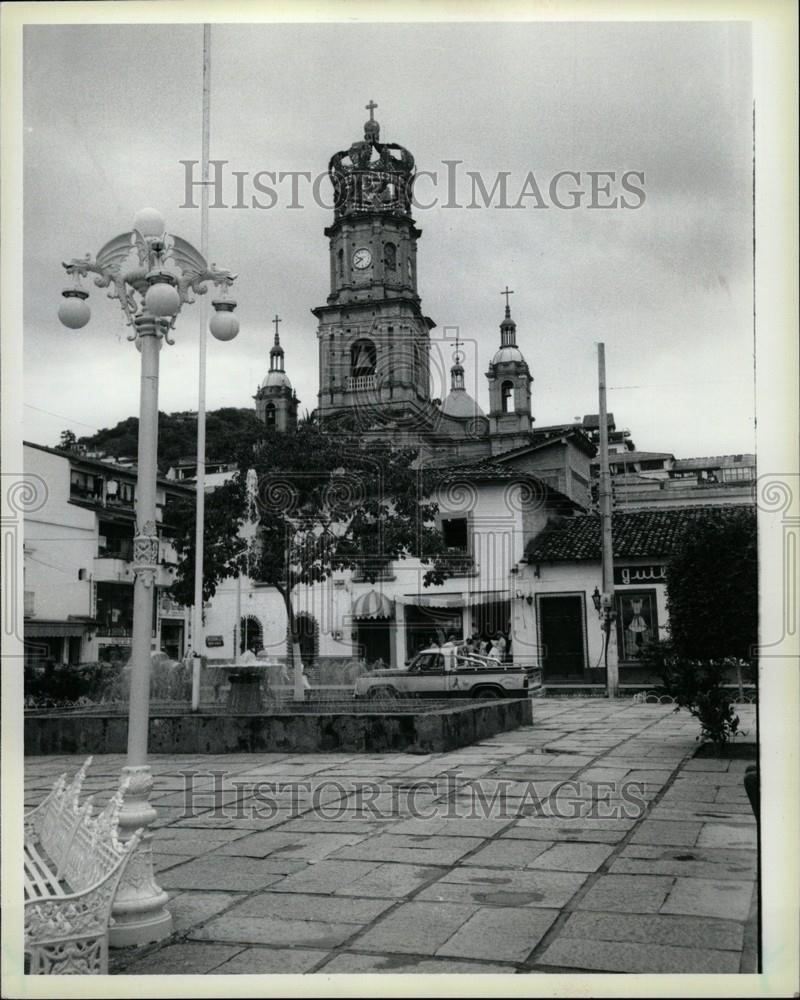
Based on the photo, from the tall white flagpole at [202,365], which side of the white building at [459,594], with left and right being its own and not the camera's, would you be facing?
front

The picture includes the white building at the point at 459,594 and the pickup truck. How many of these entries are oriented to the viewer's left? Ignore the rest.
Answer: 1

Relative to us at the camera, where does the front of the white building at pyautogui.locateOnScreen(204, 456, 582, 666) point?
facing the viewer

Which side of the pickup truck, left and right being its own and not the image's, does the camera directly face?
left

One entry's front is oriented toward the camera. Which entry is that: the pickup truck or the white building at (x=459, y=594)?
the white building

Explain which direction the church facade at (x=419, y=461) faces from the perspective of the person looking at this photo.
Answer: facing the viewer and to the left of the viewer

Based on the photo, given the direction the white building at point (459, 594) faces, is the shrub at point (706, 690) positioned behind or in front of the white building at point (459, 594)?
in front

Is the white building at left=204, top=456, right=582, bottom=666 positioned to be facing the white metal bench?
yes

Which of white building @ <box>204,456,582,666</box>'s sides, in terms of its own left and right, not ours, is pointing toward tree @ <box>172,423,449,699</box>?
front

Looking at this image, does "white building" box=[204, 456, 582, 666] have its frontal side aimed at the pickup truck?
yes

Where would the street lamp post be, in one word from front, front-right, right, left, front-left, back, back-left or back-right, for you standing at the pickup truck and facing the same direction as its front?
left
